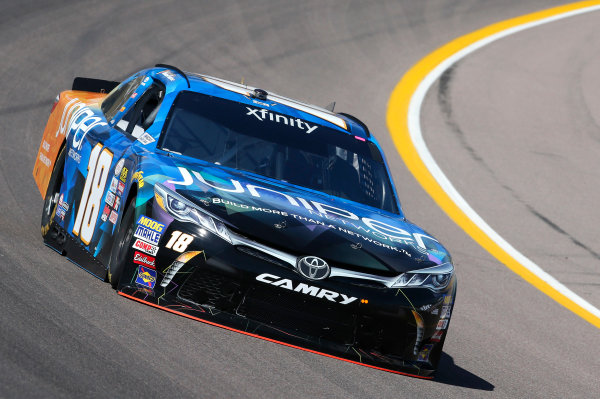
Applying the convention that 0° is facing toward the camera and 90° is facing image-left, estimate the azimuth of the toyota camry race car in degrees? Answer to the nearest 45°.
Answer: approximately 315°
